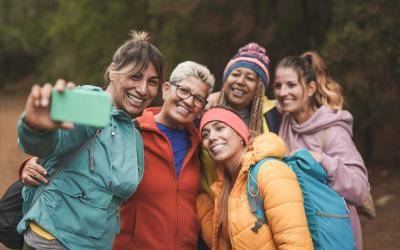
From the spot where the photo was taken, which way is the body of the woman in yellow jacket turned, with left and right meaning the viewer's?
facing the viewer and to the left of the viewer

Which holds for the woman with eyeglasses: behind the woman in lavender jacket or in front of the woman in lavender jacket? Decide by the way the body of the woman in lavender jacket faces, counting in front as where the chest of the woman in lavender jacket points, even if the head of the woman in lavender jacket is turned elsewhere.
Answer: in front

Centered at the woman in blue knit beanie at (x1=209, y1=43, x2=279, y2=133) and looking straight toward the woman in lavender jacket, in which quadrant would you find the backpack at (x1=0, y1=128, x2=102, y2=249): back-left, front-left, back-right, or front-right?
back-right

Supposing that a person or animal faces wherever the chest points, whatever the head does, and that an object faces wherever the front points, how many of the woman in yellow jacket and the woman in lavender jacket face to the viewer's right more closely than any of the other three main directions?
0
